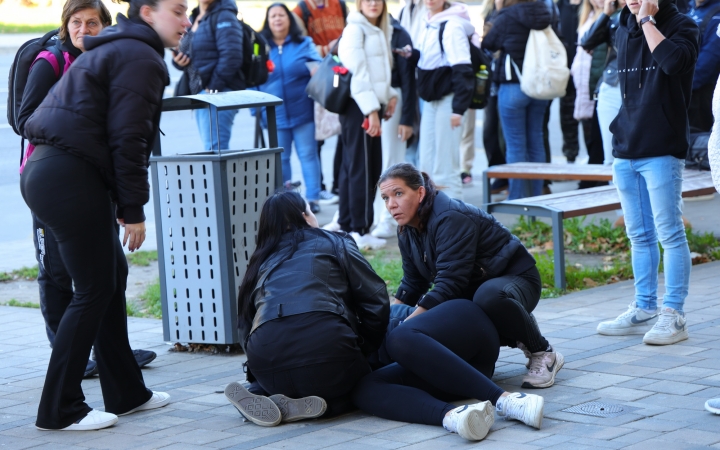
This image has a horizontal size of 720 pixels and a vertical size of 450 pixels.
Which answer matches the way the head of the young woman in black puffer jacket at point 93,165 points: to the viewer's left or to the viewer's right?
to the viewer's right

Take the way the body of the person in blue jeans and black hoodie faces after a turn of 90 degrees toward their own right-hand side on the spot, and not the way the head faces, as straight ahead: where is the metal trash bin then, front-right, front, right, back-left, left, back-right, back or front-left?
front-left

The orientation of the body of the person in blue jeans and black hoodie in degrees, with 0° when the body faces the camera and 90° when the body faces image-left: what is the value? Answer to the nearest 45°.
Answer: approximately 45°

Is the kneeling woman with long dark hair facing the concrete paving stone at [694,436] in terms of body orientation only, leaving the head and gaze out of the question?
no

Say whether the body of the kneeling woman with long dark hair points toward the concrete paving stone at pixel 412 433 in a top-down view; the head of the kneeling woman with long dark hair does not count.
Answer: no

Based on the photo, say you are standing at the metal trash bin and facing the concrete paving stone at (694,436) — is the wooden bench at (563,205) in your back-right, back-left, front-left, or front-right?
front-left

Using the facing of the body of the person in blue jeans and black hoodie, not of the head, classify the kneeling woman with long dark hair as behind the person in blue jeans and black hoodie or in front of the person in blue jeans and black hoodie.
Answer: in front

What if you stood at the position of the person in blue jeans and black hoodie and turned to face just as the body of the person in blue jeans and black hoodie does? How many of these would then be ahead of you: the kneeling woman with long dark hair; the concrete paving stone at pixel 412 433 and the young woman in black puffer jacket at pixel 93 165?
3

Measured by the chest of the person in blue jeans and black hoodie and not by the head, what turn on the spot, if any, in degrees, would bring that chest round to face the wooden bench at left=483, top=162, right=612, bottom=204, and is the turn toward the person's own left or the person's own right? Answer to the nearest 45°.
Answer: approximately 135° to the person's own right

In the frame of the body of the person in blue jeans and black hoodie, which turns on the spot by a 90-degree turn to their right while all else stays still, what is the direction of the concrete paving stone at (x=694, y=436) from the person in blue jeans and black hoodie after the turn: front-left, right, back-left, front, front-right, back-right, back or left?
back-left
